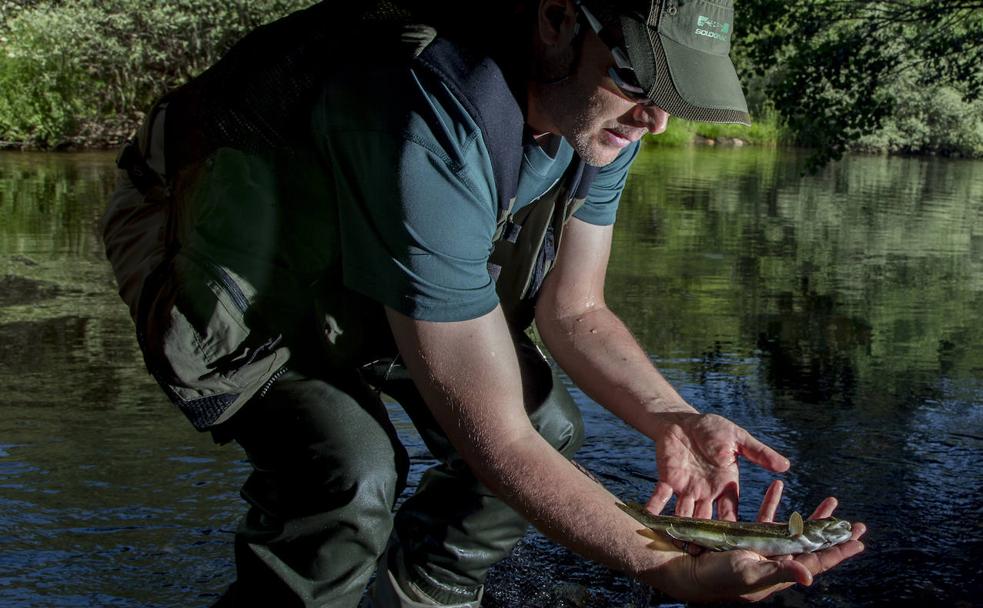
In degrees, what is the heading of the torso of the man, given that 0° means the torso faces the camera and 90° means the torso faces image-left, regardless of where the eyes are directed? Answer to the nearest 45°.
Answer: approximately 315°

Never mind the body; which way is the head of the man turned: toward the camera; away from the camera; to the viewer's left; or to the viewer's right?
to the viewer's right
